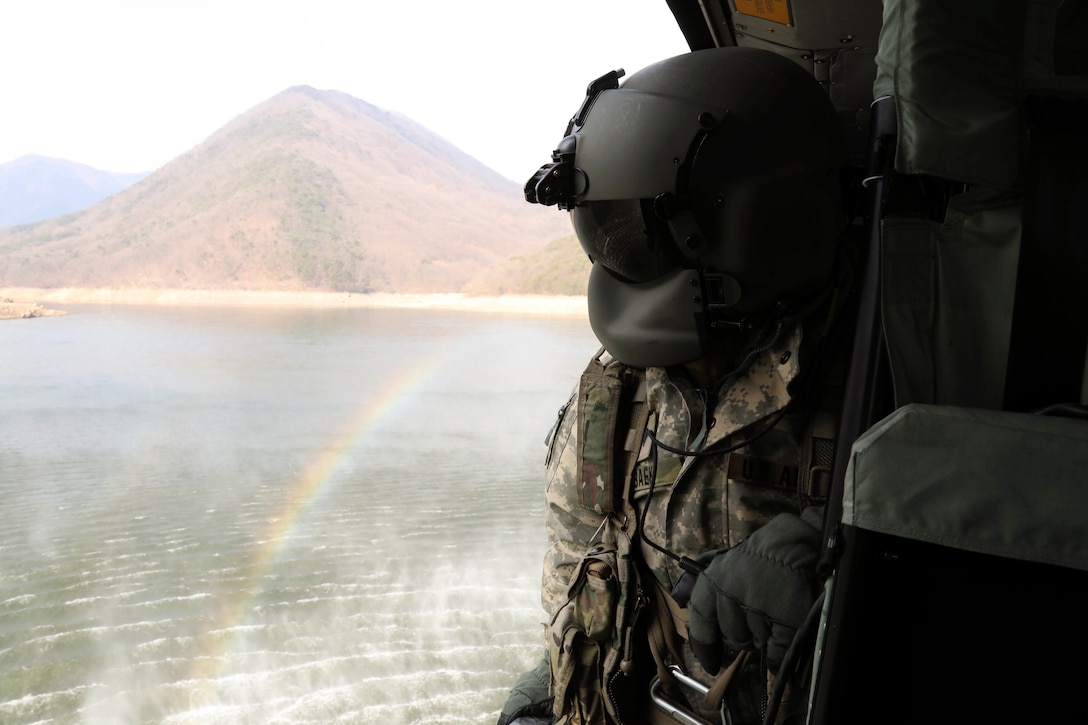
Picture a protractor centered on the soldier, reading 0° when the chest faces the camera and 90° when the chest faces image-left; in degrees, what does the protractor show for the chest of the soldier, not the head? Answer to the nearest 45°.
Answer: approximately 45°
